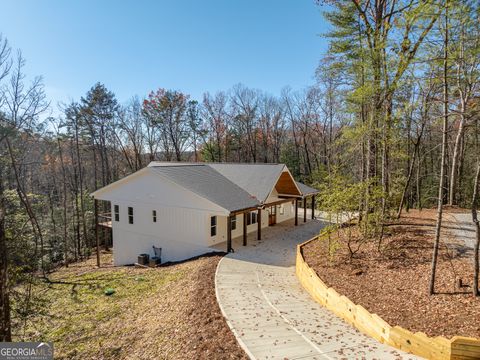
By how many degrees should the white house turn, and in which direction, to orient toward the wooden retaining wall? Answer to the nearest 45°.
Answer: approximately 45° to its right

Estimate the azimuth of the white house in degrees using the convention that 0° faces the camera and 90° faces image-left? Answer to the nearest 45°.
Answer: approximately 315°
